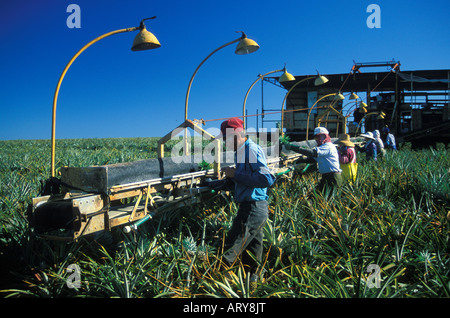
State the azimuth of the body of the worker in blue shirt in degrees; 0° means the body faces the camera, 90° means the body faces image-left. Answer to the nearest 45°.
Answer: approximately 90°
